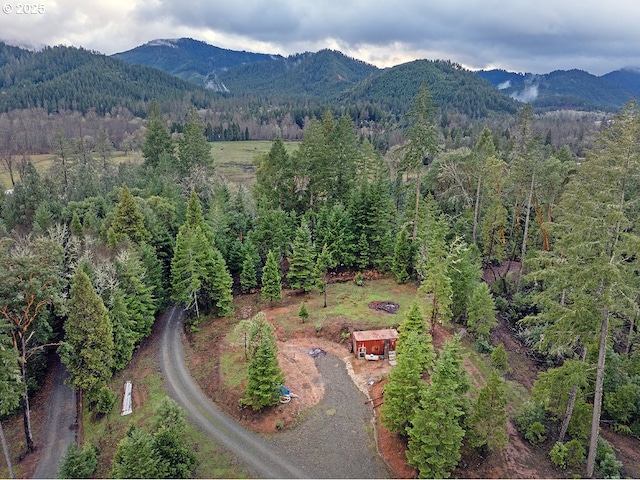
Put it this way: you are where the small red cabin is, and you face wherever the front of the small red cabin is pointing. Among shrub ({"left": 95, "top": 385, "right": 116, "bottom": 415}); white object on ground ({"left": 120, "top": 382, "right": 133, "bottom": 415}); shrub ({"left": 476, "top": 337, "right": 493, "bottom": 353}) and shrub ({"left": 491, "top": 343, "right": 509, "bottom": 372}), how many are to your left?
2

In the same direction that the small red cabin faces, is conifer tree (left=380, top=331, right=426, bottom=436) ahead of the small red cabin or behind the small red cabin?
ahead

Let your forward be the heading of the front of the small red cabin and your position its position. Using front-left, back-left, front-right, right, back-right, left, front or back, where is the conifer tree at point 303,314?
back-right

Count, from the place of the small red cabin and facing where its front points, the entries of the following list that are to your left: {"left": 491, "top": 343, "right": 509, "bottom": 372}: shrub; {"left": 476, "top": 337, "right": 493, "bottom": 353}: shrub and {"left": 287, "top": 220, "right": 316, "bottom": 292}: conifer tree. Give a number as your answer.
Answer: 2

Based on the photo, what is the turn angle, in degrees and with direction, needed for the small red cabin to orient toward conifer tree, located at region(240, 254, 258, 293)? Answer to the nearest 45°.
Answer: approximately 135° to its right

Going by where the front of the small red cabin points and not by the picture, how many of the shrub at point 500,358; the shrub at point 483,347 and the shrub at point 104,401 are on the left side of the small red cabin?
2

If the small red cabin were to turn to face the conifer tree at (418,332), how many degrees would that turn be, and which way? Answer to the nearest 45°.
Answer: approximately 45° to its left

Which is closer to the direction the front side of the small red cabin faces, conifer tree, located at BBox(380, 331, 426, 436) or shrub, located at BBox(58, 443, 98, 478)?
the conifer tree

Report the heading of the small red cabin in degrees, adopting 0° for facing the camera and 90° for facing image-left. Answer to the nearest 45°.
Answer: approximately 0°

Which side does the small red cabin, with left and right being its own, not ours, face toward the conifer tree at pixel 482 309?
left

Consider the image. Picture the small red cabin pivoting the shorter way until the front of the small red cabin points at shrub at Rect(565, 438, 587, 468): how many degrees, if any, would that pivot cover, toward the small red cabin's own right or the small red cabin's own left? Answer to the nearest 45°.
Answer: approximately 45° to the small red cabin's own left

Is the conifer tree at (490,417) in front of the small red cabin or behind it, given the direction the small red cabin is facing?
in front

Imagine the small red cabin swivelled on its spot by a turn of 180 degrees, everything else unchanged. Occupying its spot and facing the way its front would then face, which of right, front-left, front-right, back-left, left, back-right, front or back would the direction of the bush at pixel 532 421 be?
back-right

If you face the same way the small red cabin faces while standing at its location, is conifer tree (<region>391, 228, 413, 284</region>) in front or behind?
behind

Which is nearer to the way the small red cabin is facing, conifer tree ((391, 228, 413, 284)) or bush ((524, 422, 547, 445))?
the bush

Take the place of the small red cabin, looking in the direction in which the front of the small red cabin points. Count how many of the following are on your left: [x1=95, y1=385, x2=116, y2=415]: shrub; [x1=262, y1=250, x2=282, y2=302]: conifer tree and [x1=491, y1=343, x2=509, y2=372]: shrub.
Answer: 1

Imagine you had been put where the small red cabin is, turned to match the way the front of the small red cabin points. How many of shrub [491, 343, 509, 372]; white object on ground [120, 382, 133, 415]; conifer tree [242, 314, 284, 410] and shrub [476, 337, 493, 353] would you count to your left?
2
